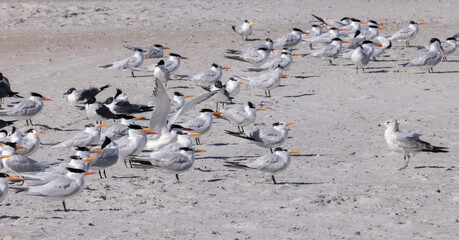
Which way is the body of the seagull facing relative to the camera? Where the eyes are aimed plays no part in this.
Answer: to the viewer's left

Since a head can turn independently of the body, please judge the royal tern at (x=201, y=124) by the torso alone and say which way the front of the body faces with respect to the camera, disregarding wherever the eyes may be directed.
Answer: to the viewer's right

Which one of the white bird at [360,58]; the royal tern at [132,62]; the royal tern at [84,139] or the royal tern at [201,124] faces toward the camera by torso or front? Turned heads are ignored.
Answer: the white bird

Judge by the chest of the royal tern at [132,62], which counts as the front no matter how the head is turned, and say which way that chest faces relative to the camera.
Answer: to the viewer's right

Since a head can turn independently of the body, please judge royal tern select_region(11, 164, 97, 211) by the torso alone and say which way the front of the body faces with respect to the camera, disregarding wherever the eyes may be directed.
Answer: to the viewer's right

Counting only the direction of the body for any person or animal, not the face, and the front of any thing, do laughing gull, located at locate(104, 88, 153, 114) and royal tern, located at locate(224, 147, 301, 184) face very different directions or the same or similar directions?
very different directions

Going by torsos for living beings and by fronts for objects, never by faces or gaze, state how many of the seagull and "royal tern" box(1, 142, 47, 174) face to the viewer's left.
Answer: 2

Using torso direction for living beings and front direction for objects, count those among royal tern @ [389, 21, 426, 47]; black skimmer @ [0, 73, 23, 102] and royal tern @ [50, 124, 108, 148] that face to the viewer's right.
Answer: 2

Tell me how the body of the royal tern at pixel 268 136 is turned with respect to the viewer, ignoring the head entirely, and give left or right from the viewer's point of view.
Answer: facing to the right of the viewer

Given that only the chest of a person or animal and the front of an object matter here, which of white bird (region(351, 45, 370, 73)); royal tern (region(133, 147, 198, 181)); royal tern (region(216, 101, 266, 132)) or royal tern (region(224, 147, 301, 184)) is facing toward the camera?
the white bird
